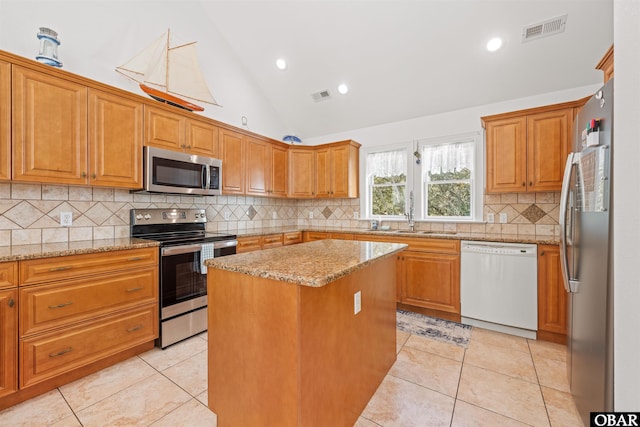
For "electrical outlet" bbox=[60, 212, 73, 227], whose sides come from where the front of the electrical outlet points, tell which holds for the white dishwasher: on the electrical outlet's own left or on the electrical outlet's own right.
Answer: on the electrical outlet's own left

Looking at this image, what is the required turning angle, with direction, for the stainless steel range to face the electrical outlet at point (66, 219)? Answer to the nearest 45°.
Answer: approximately 135° to its right

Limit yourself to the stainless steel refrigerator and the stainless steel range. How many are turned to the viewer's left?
1

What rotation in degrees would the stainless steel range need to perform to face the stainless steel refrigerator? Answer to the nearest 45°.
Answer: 0° — it already faces it

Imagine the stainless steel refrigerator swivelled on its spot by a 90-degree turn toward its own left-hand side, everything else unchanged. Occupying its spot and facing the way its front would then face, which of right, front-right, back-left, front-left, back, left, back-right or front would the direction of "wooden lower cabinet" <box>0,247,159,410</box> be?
front-right

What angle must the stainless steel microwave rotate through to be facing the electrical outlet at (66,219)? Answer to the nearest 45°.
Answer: approximately 135° to its right

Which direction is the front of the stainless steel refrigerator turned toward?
to the viewer's left
